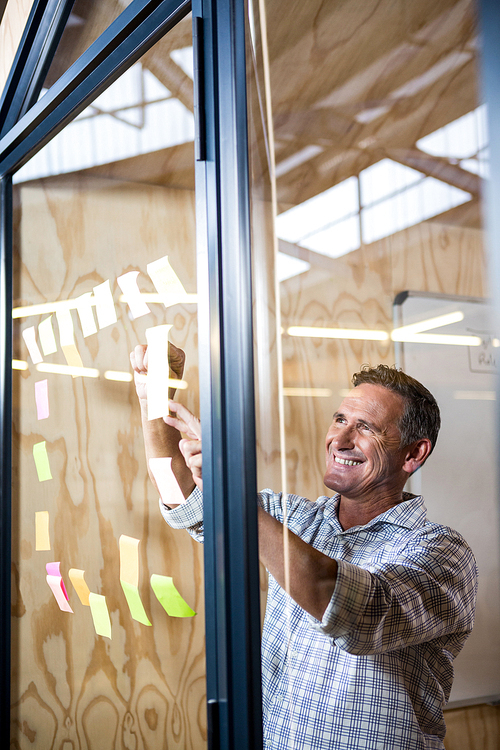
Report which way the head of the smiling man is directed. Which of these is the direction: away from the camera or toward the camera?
toward the camera

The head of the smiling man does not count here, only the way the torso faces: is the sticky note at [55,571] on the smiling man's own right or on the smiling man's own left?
on the smiling man's own right

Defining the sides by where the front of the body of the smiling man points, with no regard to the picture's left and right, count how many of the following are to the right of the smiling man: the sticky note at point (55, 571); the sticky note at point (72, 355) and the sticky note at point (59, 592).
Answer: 3

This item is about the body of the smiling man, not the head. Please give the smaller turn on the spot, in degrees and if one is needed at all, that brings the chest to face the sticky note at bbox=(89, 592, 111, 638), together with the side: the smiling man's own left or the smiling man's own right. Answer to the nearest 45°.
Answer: approximately 90° to the smiling man's own right

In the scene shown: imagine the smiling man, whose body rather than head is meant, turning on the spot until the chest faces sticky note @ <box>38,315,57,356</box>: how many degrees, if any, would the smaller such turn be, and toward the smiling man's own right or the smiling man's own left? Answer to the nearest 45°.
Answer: approximately 90° to the smiling man's own right

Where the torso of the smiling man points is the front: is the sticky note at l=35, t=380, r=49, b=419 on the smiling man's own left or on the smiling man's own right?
on the smiling man's own right

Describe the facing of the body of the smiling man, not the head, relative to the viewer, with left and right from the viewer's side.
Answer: facing the viewer and to the left of the viewer

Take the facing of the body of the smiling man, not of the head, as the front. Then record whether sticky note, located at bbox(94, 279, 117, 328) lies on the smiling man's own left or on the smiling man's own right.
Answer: on the smiling man's own right
